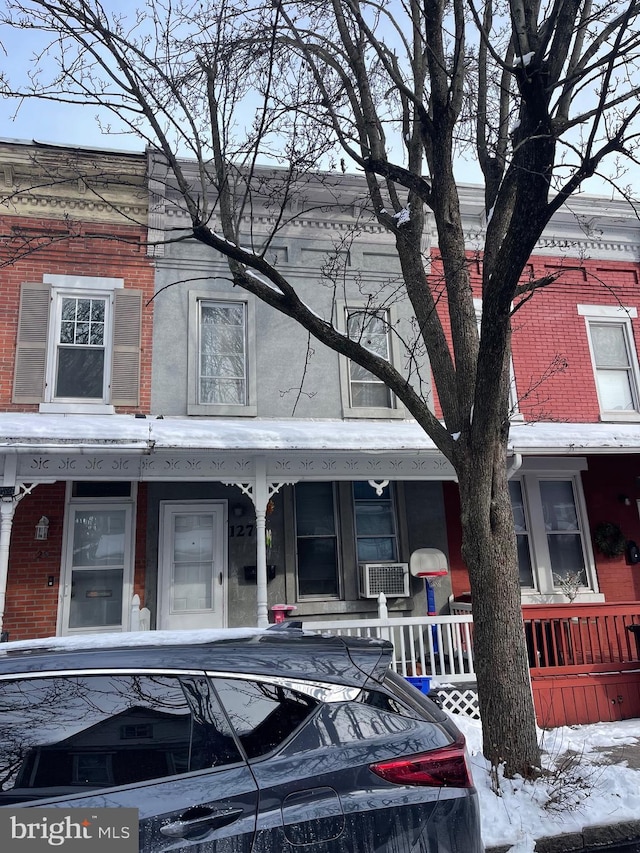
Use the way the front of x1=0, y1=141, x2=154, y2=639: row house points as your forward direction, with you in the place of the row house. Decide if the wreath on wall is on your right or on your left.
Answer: on your left

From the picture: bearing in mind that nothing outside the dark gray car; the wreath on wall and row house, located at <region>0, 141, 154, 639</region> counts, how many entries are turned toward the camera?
2

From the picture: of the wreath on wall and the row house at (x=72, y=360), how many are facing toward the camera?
2

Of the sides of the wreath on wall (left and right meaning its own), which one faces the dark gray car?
front

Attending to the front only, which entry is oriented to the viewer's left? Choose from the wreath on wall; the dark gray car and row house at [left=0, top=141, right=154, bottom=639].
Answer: the dark gray car

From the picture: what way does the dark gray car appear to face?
to the viewer's left

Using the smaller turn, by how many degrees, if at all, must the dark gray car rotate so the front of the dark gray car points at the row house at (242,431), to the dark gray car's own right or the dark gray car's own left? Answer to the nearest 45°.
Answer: approximately 90° to the dark gray car's own right

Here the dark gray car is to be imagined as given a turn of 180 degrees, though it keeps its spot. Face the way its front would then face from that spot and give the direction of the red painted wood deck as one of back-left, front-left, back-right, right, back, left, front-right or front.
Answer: front-left

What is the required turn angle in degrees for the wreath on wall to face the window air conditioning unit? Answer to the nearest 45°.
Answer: approximately 45° to its right

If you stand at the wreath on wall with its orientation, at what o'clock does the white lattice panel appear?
The white lattice panel is roughly at 1 o'clock from the wreath on wall.

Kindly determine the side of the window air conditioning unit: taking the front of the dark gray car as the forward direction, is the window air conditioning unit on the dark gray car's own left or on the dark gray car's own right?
on the dark gray car's own right

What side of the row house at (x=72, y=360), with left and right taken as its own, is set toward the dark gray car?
front

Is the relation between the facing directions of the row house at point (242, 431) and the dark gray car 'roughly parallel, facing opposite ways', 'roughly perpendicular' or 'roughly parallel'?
roughly perpendicular

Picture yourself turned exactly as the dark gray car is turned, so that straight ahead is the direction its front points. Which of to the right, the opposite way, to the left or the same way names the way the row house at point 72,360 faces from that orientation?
to the left
